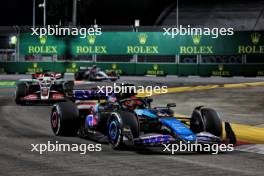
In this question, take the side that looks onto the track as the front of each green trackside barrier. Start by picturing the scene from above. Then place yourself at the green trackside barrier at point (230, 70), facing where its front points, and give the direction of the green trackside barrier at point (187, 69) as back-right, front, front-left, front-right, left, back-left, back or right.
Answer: right

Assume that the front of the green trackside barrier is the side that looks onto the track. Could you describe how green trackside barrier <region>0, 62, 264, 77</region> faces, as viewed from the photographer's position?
facing the viewer

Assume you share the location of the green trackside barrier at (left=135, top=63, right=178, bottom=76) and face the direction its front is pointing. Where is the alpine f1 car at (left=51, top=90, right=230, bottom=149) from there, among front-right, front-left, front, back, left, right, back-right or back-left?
front

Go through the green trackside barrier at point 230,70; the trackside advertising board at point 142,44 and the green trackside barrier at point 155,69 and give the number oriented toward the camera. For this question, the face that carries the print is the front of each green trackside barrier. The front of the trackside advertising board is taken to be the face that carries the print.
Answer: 3

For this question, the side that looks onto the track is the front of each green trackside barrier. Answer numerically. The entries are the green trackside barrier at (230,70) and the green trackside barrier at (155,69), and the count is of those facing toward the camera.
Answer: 2

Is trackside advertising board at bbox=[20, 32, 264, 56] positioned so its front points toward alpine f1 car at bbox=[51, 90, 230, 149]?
yes

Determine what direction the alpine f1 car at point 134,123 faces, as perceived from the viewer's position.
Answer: facing the viewer and to the right of the viewer

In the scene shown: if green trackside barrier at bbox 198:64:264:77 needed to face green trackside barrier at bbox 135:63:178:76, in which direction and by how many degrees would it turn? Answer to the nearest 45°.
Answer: approximately 90° to its right

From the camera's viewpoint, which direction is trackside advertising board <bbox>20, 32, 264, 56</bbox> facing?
toward the camera

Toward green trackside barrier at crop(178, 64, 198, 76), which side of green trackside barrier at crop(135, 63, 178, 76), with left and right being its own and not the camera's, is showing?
left
